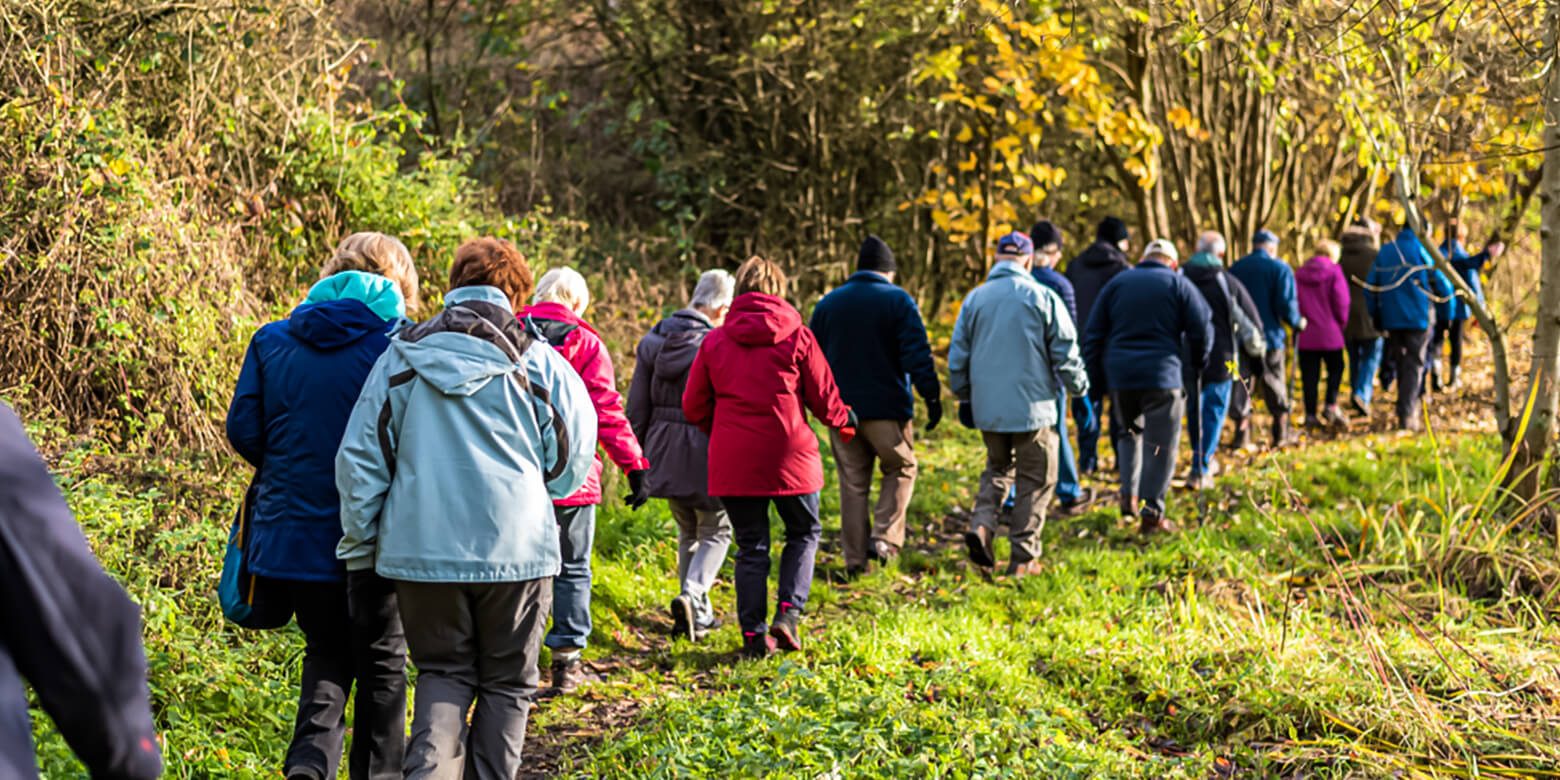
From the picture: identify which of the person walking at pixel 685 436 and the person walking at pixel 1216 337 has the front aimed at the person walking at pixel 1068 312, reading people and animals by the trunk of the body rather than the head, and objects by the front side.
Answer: the person walking at pixel 685 436

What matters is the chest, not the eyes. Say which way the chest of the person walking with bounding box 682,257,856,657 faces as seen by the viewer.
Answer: away from the camera

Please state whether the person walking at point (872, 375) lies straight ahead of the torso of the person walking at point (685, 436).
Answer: yes

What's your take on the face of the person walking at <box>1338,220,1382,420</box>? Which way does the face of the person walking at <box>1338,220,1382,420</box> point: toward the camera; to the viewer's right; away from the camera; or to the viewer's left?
away from the camera

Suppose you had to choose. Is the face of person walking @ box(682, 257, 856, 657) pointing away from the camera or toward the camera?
away from the camera

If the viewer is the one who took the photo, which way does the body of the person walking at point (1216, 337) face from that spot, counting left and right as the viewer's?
facing away from the viewer and to the right of the viewer

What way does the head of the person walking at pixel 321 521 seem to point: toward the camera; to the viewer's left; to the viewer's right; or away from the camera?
away from the camera

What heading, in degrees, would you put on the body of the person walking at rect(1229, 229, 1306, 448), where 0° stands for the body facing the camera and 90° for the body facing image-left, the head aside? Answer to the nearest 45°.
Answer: approximately 225°

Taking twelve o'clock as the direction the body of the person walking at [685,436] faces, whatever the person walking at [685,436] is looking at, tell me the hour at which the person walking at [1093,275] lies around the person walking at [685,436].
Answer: the person walking at [1093,275] is roughly at 12 o'clock from the person walking at [685,436].

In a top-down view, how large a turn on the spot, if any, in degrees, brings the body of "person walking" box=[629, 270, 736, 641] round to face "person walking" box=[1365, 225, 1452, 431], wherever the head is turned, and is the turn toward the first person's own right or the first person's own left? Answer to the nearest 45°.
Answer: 0° — they already face them

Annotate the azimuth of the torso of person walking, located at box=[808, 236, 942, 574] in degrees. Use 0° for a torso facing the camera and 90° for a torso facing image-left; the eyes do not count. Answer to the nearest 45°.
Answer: approximately 180°

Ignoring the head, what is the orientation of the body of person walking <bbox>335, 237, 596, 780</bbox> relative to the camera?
away from the camera

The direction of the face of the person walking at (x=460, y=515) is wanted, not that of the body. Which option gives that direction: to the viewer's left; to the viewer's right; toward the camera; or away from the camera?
away from the camera

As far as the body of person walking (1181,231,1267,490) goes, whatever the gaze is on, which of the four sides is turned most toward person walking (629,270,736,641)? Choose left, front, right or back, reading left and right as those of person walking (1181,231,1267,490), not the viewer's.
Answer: back
